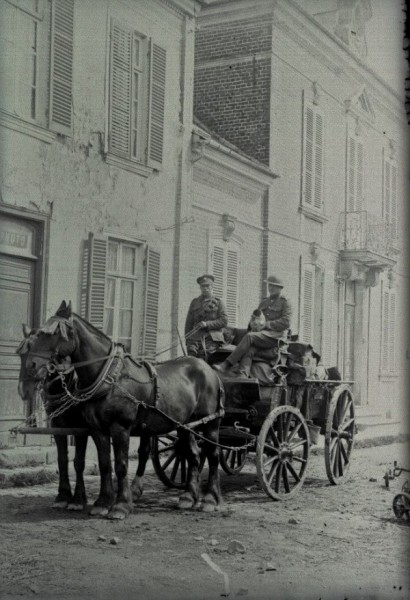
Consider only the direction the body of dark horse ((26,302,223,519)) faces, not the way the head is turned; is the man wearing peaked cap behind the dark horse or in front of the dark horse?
behind

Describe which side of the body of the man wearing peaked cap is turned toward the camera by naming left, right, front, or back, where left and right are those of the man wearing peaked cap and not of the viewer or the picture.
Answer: front

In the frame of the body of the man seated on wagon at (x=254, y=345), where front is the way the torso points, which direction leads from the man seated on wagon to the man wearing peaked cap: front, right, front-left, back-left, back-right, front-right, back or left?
right

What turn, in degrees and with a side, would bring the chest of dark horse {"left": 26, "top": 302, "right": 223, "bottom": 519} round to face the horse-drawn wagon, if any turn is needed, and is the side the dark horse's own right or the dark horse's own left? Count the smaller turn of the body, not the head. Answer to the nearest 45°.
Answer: approximately 180°

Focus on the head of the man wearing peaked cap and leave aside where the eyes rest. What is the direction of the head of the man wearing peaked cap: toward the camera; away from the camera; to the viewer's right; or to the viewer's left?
toward the camera

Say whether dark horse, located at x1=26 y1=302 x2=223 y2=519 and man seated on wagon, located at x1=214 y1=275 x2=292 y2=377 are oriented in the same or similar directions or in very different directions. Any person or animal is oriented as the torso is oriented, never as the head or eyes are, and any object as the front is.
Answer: same or similar directions

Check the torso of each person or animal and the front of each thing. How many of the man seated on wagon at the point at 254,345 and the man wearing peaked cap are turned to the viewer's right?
0

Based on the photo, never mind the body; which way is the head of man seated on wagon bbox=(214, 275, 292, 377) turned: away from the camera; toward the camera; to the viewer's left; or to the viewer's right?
toward the camera

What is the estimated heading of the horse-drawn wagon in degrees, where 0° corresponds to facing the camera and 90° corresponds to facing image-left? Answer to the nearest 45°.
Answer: approximately 45°

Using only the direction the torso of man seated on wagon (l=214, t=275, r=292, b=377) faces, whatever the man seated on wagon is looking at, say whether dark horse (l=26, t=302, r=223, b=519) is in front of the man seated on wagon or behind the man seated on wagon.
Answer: in front

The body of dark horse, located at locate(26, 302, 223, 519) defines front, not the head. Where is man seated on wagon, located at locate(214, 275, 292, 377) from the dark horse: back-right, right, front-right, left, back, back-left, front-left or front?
back

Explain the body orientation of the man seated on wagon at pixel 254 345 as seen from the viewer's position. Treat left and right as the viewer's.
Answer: facing the viewer and to the left of the viewer
